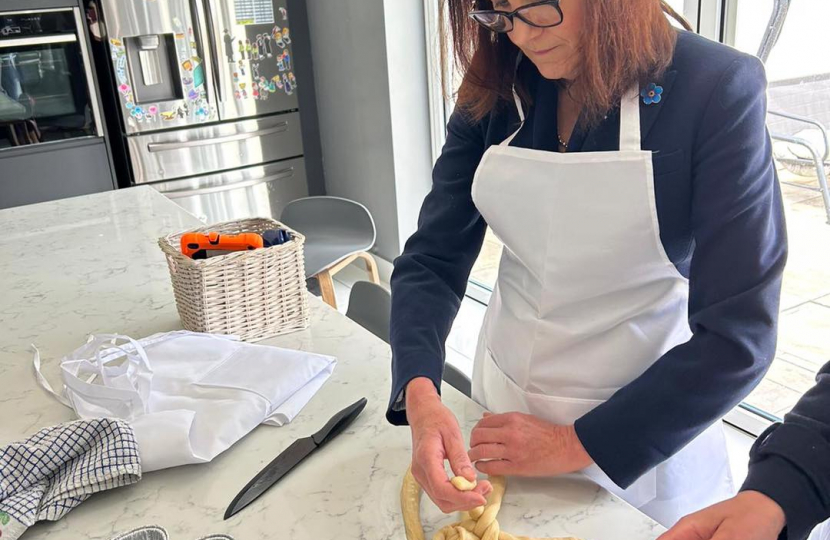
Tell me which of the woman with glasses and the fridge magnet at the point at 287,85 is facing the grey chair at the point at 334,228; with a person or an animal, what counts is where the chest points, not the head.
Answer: the fridge magnet

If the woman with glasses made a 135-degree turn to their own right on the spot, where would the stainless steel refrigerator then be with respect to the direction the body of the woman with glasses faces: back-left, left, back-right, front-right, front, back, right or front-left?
front-left

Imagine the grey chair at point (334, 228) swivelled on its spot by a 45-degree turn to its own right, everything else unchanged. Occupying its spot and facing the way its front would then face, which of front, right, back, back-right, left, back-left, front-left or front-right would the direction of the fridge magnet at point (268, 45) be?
right

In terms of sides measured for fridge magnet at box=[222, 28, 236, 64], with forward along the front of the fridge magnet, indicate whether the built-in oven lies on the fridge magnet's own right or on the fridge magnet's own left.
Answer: on the fridge magnet's own right

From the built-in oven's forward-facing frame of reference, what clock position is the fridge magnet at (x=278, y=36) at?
The fridge magnet is roughly at 9 o'clock from the built-in oven.

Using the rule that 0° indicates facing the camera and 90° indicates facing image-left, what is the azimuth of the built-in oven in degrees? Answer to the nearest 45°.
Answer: approximately 0°

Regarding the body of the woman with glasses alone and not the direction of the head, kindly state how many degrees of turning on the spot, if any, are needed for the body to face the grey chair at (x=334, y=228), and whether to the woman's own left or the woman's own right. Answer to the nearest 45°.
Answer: approximately 90° to the woman's own right

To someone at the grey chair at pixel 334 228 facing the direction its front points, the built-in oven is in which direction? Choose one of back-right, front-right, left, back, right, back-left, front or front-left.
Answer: right
